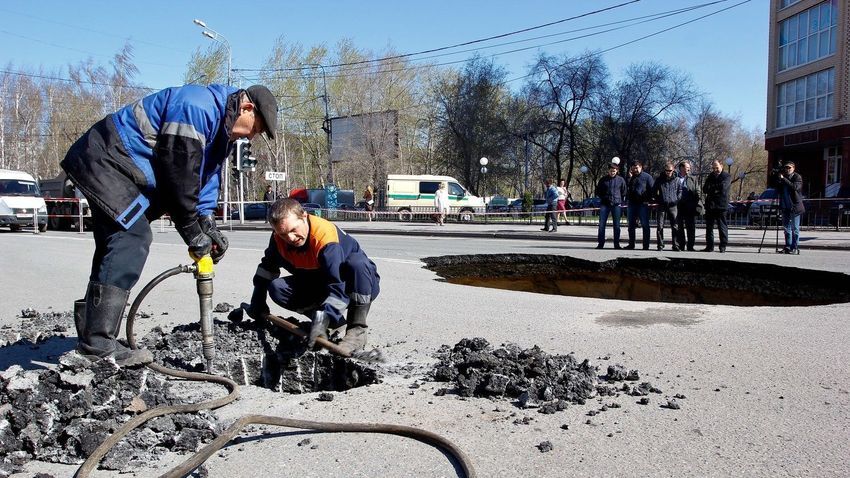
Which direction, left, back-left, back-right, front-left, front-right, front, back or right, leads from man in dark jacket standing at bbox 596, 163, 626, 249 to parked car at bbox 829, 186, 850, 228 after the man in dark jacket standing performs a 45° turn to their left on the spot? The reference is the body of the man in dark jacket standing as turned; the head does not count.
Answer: left

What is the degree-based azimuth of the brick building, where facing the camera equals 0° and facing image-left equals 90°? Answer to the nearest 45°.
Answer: approximately 45°

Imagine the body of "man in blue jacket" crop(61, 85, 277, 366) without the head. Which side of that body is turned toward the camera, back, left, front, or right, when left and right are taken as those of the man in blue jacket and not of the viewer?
right

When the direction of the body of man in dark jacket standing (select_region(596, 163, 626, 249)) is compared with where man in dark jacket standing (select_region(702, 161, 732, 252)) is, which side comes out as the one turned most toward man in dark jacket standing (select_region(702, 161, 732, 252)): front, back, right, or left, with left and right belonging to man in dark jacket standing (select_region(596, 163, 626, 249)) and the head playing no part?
left

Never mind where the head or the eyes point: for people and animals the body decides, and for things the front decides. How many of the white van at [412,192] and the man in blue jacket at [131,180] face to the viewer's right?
2

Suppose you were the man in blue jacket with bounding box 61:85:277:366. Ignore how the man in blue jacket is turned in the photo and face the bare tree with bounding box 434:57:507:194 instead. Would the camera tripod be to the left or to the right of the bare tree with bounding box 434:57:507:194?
right

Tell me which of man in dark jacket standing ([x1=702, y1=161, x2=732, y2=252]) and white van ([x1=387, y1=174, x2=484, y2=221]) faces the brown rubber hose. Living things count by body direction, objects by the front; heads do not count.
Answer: the man in dark jacket standing

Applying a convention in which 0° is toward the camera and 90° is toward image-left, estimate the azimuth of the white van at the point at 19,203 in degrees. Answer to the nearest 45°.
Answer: approximately 315°

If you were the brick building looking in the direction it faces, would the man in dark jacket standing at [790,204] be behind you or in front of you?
in front

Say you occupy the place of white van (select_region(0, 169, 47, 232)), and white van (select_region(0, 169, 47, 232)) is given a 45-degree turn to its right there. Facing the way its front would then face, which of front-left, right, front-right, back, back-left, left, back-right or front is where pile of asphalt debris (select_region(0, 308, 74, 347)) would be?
front

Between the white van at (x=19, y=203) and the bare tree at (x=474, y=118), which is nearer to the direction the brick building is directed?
the white van

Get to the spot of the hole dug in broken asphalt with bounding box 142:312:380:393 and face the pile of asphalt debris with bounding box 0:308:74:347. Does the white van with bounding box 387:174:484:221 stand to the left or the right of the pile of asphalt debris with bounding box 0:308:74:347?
right

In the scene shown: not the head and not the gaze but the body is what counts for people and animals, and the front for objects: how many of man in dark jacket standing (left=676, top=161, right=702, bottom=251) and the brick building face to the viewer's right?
0

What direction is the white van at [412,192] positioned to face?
to the viewer's right

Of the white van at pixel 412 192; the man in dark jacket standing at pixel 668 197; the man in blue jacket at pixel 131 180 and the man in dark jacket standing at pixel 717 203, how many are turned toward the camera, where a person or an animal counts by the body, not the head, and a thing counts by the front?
2

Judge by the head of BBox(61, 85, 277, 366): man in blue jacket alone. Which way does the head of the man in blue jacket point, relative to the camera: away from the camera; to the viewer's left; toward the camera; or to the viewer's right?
to the viewer's right
